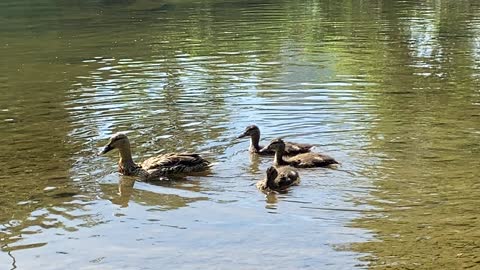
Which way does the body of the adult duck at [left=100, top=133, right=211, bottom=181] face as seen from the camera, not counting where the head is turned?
to the viewer's left

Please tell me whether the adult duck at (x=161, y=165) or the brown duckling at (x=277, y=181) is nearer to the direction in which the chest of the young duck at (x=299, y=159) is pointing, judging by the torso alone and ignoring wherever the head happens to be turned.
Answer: the adult duck

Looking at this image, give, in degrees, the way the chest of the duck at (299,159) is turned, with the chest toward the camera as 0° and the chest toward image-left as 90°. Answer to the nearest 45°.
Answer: approximately 90°

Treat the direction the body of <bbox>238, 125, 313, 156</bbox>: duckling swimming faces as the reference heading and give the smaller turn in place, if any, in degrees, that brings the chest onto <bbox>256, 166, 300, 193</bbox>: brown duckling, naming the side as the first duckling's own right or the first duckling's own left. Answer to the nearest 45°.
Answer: approximately 90° to the first duckling's own left

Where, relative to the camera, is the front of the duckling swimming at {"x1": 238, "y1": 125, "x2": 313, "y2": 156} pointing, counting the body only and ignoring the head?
to the viewer's left

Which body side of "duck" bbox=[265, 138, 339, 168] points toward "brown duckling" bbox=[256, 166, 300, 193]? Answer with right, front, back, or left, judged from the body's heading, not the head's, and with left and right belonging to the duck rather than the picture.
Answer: left
